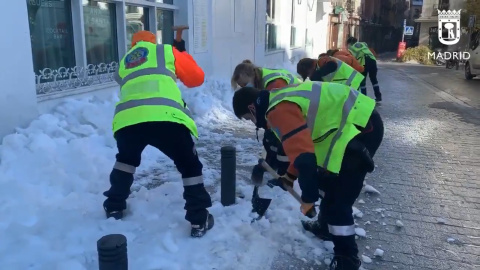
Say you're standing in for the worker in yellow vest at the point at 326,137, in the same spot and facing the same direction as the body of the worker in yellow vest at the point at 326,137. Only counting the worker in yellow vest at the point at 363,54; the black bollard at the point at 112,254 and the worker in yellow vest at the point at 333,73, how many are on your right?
2

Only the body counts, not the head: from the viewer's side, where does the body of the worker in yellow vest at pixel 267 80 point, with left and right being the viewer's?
facing to the left of the viewer

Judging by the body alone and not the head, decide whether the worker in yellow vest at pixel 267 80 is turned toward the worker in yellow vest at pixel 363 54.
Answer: no

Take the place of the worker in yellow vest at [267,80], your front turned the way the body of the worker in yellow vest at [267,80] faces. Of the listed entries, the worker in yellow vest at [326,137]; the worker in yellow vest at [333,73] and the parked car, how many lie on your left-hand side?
1

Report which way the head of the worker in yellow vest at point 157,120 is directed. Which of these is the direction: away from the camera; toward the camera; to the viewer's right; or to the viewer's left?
away from the camera

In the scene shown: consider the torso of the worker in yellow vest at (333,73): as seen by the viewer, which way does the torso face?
to the viewer's left

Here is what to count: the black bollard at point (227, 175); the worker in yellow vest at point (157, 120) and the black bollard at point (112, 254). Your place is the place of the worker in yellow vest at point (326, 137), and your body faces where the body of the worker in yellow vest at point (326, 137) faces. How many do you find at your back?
0

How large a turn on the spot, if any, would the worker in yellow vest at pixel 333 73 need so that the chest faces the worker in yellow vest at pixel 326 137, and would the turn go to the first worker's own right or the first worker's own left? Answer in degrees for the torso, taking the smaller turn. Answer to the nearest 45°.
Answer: approximately 90° to the first worker's own left

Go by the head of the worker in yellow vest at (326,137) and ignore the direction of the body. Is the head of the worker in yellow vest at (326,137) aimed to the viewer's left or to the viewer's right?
to the viewer's left

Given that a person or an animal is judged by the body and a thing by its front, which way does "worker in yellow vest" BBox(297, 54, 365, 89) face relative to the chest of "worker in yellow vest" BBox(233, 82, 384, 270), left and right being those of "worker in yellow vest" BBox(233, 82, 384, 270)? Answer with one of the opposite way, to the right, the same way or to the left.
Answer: the same way

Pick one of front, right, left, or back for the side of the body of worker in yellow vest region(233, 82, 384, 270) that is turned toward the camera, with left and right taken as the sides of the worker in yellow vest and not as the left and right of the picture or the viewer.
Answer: left

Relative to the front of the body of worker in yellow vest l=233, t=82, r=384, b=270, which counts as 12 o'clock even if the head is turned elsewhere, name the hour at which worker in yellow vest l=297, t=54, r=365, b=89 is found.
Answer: worker in yellow vest l=297, t=54, r=365, b=89 is roughly at 3 o'clock from worker in yellow vest l=233, t=82, r=384, b=270.

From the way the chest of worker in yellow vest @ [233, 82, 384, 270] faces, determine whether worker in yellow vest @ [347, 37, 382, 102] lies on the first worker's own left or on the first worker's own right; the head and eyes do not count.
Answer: on the first worker's own right

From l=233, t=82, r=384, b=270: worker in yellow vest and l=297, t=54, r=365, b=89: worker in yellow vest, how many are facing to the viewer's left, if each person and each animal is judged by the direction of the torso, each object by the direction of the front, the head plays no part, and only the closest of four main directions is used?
2
